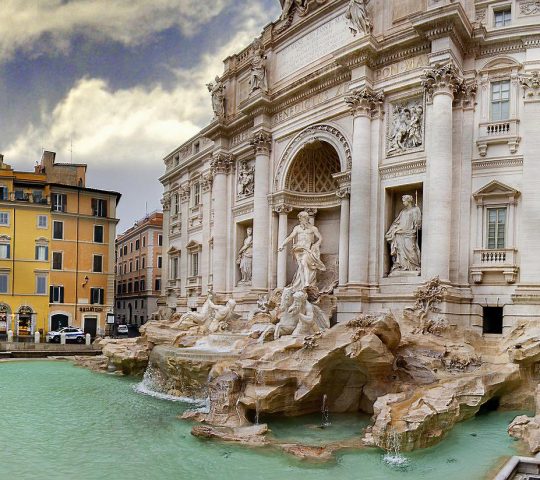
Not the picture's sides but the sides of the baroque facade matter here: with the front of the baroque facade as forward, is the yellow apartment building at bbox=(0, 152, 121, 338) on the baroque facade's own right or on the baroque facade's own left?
on the baroque facade's own right

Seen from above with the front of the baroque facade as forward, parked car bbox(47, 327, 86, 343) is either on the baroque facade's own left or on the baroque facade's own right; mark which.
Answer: on the baroque facade's own right

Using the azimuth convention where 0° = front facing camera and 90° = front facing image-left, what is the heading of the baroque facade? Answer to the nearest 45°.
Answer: approximately 45°
